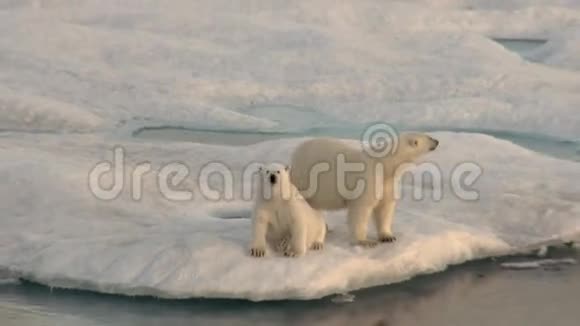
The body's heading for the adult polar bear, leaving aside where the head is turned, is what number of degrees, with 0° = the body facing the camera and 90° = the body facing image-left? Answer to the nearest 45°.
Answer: approximately 270°

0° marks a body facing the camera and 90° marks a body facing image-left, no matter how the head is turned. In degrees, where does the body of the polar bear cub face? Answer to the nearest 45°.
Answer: approximately 45°

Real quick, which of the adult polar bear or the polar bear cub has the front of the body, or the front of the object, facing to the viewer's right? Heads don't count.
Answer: the adult polar bear

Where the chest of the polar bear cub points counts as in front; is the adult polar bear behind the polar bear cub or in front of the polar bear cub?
behind

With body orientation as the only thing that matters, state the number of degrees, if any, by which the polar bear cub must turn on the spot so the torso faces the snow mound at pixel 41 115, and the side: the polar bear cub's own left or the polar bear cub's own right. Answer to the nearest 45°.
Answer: approximately 90° to the polar bear cub's own right

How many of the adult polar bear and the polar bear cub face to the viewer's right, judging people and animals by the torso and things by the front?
1
